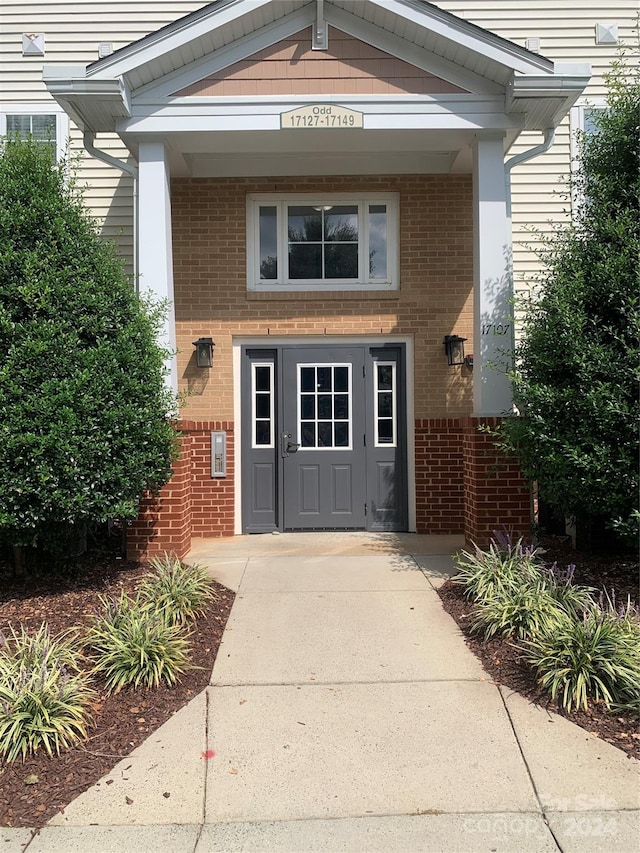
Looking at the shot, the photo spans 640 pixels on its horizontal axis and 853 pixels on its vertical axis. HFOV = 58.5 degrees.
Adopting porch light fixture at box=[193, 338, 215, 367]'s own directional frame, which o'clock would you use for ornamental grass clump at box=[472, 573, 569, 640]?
The ornamental grass clump is roughly at 11 o'clock from the porch light fixture.

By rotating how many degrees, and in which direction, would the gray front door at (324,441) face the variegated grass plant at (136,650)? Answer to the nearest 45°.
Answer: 0° — it already faces it

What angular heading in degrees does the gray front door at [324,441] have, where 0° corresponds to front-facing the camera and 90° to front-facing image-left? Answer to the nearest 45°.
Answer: approximately 0°

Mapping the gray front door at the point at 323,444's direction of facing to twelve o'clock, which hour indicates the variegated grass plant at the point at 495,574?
The variegated grass plant is roughly at 11 o'clock from the gray front door.

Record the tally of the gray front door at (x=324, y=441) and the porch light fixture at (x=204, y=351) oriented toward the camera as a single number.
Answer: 2

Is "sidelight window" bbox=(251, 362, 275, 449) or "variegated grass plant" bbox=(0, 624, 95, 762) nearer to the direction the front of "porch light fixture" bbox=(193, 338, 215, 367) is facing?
the variegated grass plant

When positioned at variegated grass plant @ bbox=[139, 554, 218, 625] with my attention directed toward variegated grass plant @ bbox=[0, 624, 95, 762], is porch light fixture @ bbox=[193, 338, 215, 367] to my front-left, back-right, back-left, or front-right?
back-right

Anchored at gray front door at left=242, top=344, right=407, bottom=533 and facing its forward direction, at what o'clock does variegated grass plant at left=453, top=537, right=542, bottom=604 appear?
The variegated grass plant is roughly at 11 o'clock from the gray front door.

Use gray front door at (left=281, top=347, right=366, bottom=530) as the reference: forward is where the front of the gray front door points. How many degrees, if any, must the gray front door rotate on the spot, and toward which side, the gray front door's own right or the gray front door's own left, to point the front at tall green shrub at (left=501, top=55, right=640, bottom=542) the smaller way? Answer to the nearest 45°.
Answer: approximately 45° to the gray front door's own left

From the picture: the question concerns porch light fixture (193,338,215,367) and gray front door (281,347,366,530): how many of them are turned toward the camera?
2

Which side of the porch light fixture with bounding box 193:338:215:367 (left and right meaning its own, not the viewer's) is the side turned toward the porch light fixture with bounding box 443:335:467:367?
left

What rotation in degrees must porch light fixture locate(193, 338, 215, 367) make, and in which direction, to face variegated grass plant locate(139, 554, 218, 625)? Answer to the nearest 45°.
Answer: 0° — it already faces it
